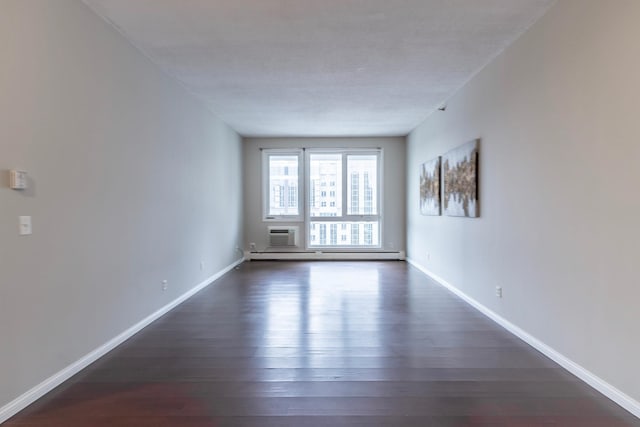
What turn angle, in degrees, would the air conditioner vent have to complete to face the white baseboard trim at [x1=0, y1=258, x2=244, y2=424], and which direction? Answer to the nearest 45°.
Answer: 0° — it already faces it

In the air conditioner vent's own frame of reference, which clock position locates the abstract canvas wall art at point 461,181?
The abstract canvas wall art is roughly at 11 o'clock from the air conditioner vent.

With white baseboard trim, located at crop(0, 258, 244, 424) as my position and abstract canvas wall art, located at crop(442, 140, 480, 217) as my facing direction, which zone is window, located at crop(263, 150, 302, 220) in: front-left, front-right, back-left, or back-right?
front-left

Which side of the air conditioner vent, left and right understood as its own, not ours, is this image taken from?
front

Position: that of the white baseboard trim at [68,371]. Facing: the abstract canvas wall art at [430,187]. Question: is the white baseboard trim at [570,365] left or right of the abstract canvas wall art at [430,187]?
right

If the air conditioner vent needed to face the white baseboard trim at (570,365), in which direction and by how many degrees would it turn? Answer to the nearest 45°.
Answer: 0° — it already faces it

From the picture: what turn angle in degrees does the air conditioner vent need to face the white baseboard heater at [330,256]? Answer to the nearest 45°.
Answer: approximately 90° to its left

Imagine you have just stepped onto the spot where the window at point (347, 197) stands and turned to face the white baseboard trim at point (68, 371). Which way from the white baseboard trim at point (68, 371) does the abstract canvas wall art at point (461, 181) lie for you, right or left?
left

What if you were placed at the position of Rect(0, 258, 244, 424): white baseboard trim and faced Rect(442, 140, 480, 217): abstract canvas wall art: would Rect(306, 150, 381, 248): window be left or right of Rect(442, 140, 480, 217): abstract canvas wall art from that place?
left

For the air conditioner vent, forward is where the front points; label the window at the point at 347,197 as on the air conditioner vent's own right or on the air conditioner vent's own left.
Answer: on the air conditioner vent's own left

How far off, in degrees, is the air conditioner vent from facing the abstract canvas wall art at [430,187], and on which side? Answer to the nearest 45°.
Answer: approximately 45° to its left
